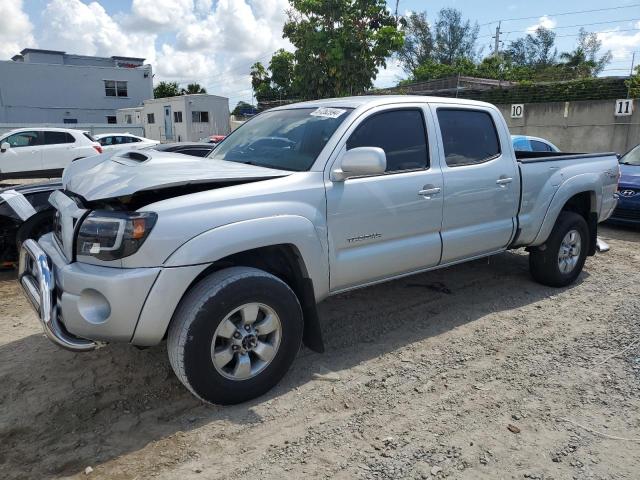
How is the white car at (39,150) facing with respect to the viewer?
to the viewer's left

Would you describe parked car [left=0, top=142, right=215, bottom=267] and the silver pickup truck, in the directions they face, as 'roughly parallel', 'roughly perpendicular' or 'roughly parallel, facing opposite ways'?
roughly parallel

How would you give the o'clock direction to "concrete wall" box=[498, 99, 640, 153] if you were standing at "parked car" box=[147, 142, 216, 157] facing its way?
The concrete wall is roughly at 5 o'clock from the parked car.

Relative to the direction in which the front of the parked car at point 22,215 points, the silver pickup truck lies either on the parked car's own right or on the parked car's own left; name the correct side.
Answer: on the parked car's own left

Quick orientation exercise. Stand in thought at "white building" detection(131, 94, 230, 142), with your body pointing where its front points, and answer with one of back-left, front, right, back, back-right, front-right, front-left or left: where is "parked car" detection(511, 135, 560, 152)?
front-left

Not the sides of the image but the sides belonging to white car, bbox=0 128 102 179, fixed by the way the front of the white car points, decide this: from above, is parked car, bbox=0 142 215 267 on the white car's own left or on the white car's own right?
on the white car's own left

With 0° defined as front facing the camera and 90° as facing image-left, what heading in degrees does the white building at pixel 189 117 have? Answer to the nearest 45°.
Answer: approximately 45°

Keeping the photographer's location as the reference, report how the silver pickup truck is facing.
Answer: facing the viewer and to the left of the viewer

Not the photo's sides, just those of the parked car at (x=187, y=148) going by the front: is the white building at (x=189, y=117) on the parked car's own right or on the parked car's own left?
on the parked car's own right

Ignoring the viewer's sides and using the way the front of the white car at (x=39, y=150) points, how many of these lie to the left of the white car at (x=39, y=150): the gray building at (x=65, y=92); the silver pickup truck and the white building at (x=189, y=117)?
1

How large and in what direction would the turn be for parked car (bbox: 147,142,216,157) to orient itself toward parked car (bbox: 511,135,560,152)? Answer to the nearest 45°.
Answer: approximately 180°

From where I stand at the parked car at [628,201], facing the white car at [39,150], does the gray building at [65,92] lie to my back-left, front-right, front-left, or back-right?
front-right
